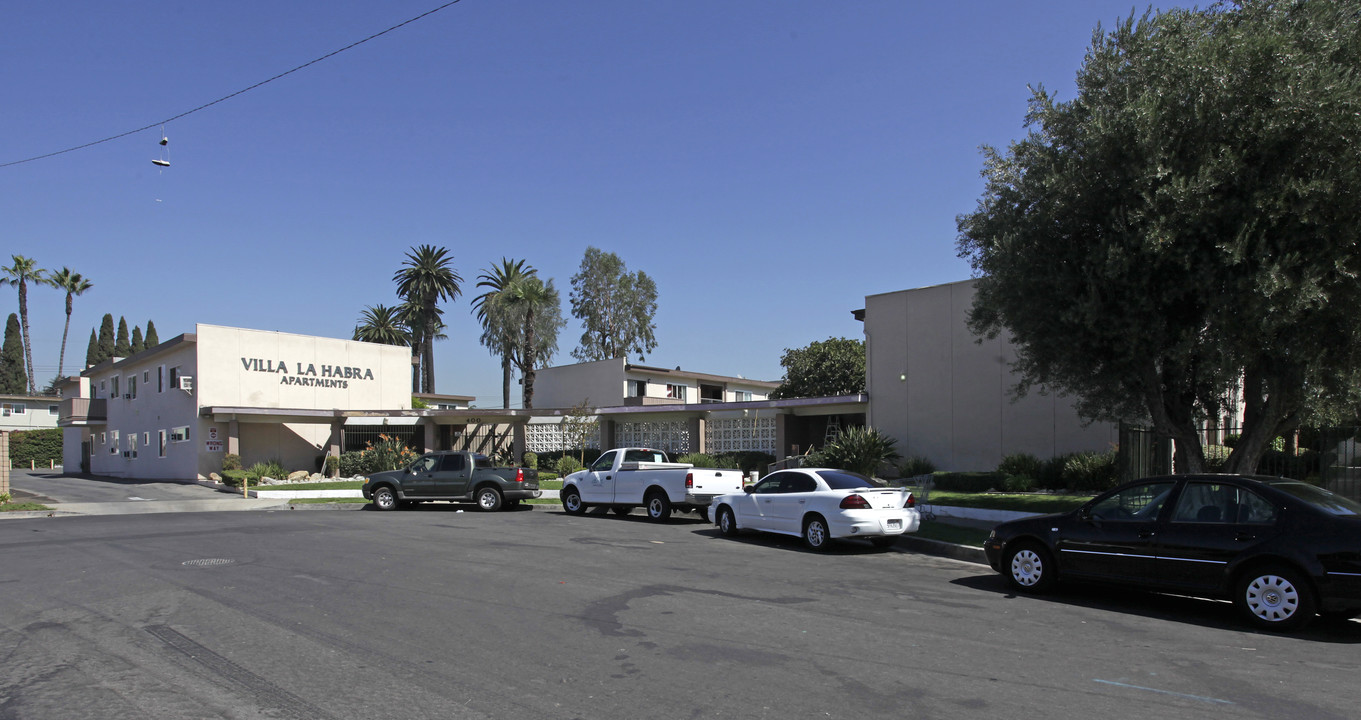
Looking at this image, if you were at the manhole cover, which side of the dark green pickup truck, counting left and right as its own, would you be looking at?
left

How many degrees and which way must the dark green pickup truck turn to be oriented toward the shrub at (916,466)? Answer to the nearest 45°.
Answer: approximately 180°

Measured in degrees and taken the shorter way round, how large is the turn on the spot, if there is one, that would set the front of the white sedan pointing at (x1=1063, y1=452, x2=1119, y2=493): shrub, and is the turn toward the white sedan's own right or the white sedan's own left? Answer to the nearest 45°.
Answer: approximately 90° to the white sedan's own right

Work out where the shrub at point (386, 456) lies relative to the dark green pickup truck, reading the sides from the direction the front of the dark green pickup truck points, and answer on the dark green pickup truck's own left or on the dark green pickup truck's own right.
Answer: on the dark green pickup truck's own right

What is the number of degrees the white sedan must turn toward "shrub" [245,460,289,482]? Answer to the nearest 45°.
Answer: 0° — it already faces it

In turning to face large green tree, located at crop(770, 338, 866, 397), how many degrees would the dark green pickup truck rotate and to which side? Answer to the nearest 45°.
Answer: approximately 135° to its right

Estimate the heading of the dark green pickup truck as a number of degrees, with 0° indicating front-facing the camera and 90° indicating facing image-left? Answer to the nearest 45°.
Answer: approximately 90°

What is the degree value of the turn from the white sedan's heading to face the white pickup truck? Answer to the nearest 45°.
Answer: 0° — it already faces it

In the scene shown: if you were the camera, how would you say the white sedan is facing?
facing away from the viewer and to the left of the viewer
